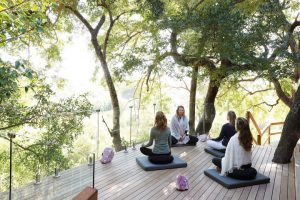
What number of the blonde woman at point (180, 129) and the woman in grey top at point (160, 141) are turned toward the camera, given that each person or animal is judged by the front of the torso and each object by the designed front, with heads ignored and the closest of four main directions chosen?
1

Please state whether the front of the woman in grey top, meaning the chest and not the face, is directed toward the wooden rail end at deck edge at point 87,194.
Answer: no

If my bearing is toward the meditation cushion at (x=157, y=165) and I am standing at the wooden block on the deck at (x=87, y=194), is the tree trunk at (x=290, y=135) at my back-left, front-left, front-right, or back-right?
front-right

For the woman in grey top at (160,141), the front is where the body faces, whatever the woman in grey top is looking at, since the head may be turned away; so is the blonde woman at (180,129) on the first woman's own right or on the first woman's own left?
on the first woman's own right

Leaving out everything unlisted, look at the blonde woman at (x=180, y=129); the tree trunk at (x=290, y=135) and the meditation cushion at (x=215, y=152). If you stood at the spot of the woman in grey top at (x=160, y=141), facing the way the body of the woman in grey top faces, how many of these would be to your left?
0

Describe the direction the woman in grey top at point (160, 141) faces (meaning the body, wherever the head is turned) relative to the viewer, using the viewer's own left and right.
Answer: facing away from the viewer and to the left of the viewer

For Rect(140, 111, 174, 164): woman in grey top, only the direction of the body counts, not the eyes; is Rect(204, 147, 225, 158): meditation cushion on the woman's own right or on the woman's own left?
on the woman's own right

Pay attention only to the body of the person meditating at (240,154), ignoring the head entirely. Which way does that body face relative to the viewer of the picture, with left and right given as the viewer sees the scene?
facing away from the viewer and to the left of the viewer

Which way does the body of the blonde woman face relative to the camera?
toward the camera

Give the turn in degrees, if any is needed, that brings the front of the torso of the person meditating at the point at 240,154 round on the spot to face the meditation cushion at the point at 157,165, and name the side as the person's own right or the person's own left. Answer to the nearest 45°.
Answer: approximately 45° to the person's own left
